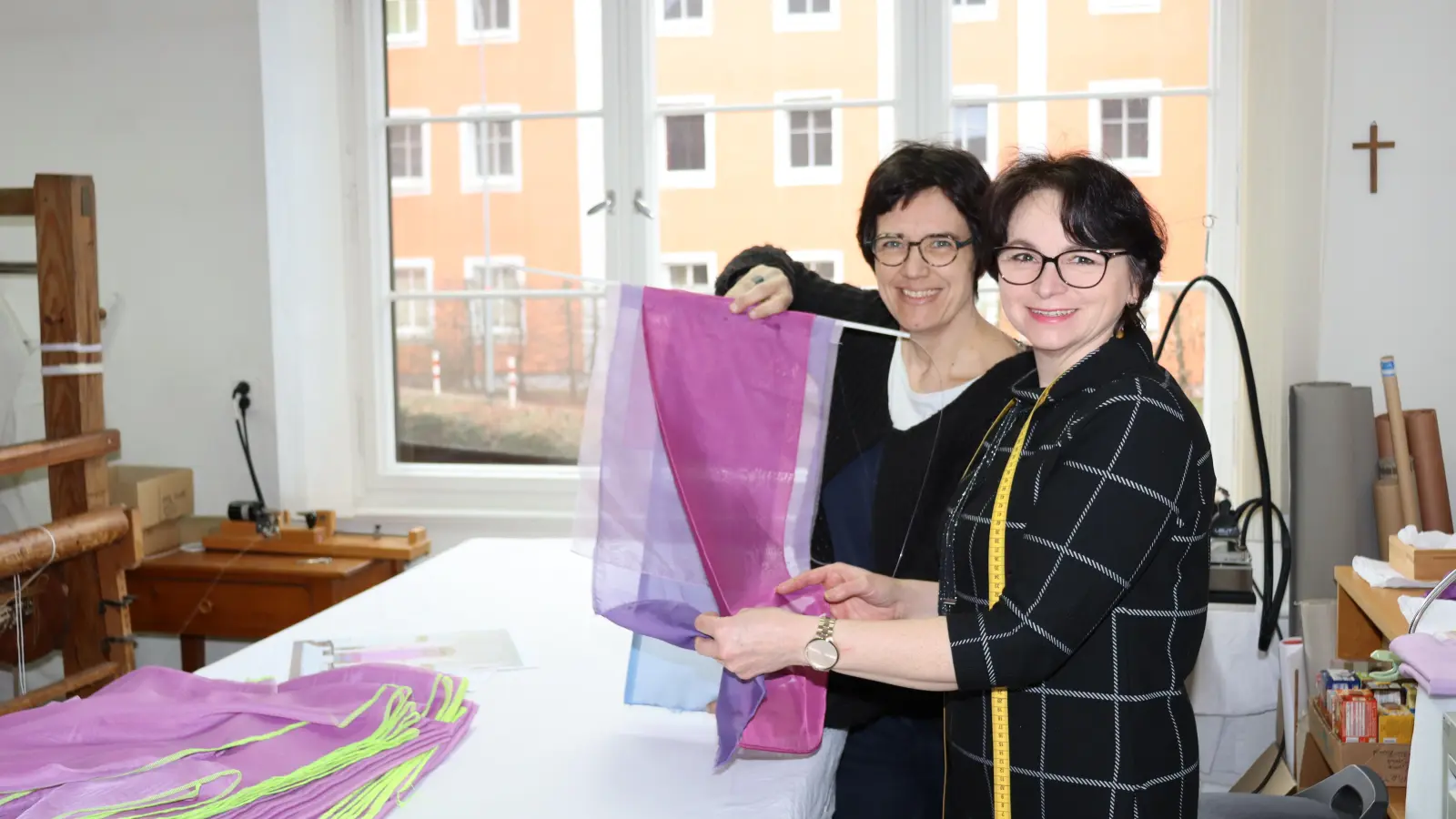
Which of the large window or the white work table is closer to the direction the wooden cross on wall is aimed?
the white work table

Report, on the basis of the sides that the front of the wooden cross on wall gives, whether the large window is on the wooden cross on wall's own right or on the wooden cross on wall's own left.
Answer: on the wooden cross on wall's own right

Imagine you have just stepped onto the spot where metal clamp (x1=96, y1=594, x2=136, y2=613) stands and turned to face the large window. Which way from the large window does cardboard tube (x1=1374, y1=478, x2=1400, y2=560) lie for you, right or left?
right

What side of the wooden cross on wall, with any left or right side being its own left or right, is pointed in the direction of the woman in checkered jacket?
front

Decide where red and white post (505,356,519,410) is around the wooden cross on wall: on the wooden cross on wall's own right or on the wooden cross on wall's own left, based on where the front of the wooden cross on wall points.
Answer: on the wooden cross on wall's own right

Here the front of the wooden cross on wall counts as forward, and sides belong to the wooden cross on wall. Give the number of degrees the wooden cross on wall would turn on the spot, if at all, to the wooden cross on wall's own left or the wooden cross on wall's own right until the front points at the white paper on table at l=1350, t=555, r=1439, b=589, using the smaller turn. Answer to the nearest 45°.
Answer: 0° — it already faces it

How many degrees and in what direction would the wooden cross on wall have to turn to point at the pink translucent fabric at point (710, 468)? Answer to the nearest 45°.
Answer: approximately 45° to its right

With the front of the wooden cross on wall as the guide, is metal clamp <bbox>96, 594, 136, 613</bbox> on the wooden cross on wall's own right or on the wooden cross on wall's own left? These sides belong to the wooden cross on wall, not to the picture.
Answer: on the wooden cross on wall's own right

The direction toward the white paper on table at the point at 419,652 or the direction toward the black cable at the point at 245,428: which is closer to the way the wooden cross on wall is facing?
the white paper on table

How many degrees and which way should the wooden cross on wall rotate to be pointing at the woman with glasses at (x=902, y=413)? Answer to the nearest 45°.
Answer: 0° — it already faces them

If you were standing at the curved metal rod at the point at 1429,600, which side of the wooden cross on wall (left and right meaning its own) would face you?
front

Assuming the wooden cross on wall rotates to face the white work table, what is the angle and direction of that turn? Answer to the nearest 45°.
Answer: approximately 45° to its right

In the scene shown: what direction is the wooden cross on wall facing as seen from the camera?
toward the camera

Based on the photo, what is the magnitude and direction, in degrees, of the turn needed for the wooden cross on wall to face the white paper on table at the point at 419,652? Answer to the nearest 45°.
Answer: approximately 45° to its right
